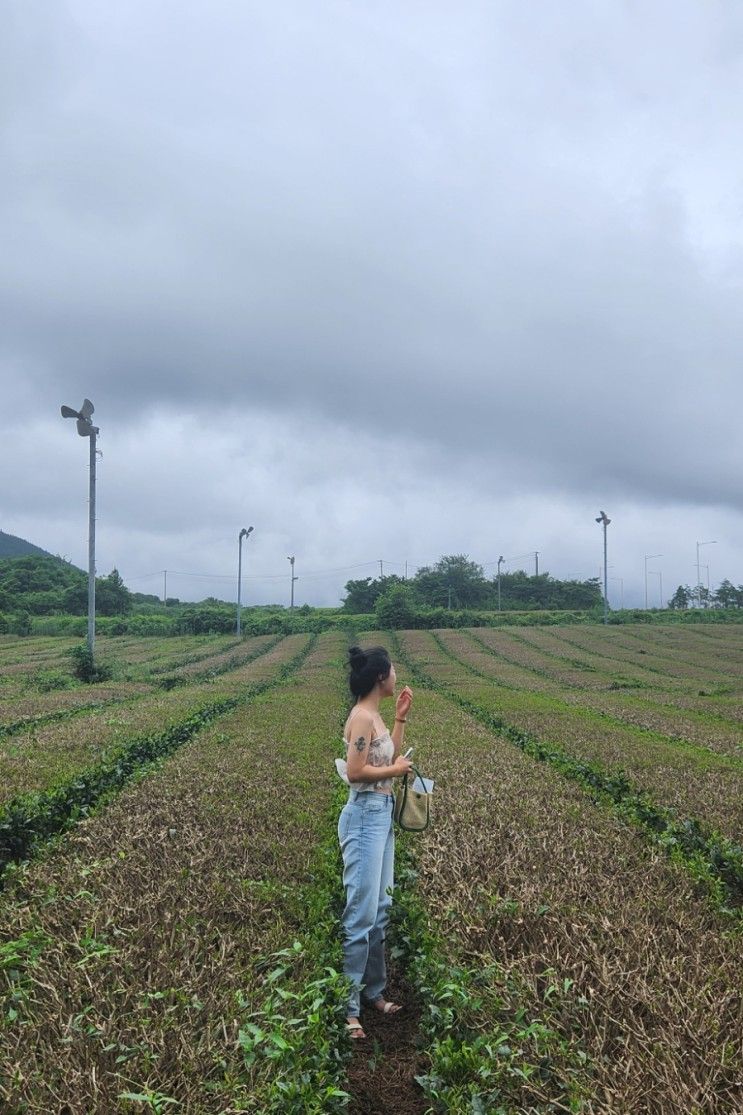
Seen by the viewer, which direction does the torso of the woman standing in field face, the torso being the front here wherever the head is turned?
to the viewer's right

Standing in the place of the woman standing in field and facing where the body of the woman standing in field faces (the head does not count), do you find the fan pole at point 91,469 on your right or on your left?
on your left
